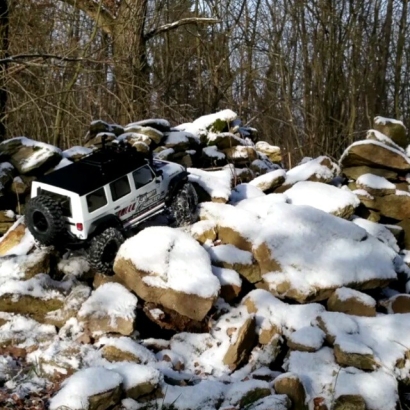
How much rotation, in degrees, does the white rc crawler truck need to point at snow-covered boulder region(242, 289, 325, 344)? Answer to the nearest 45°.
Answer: approximately 90° to its right

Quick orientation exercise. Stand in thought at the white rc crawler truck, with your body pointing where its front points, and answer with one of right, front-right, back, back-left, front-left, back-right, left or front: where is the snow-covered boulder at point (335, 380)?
right

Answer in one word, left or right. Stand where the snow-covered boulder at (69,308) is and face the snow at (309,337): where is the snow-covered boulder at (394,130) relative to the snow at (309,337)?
left

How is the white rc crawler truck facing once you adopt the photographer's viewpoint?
facing away from the viewer and to the right of the viewer

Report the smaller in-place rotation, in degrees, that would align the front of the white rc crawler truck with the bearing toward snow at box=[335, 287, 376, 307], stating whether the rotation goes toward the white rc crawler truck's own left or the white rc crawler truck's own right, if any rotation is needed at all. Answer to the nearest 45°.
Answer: approximately 45° to the white rc crawler truck's own right

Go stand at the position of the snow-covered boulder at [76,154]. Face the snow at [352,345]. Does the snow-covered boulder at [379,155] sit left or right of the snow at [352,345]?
left

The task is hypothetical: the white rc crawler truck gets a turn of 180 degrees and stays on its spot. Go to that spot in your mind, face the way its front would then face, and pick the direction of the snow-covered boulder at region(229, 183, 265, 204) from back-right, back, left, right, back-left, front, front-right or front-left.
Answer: back

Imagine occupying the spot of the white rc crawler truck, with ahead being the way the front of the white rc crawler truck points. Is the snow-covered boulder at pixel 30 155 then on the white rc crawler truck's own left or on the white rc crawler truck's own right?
on the white rc crawler truck's own left

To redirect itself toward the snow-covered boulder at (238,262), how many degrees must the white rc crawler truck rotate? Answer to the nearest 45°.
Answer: approximately 45° to its right

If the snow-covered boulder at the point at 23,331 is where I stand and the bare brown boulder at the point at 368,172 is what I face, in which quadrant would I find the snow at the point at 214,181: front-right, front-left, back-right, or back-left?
front-left

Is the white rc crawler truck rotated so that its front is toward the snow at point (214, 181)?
yes

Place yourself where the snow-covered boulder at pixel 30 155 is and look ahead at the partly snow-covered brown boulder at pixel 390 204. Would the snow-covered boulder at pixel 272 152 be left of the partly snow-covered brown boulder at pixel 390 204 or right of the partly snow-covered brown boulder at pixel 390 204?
left

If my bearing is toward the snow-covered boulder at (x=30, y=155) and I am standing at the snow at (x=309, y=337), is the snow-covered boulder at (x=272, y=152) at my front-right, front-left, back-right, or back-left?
front-right

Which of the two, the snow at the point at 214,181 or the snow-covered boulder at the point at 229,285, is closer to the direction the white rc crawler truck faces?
the snow

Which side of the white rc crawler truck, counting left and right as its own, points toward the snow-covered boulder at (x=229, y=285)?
right

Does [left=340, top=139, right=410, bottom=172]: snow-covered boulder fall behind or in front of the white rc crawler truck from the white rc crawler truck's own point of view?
in front

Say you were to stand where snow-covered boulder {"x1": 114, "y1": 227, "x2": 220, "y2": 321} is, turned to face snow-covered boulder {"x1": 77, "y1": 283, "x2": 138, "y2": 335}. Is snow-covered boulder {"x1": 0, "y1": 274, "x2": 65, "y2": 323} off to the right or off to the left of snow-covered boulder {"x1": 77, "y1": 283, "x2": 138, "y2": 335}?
right

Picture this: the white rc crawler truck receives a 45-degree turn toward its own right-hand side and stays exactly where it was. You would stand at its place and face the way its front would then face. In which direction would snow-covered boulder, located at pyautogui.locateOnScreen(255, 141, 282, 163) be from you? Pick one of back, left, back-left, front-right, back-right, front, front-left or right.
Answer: front-left

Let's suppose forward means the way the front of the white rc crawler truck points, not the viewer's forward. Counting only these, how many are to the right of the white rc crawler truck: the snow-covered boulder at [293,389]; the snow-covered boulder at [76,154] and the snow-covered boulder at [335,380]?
2

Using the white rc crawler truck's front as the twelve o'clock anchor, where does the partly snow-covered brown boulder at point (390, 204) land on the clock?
The partly snow-covered brown boulder is roughly at 1 o'clock from the white rc crawler truck.

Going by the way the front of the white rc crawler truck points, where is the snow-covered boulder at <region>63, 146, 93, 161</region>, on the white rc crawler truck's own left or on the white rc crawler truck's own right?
on the white rc crawler truck's own left
